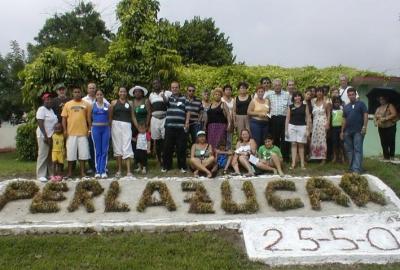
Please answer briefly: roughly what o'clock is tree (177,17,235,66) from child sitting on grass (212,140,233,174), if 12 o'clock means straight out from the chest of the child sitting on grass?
The tree is roughly at 6 o'clock from the child sitting on grass.

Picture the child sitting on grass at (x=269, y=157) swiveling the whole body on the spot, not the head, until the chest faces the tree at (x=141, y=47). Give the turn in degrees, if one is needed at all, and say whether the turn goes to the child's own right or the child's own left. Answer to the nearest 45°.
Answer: approximately 135° to the child's own right

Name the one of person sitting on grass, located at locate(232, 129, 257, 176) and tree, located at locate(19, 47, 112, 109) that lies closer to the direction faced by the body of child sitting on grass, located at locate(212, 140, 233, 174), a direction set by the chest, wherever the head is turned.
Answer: the person sitting on grass

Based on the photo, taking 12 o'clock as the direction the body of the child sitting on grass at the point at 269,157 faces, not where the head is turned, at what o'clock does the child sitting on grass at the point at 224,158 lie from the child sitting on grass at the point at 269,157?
the child sitting on grass at the point at 224,158 is roughly at 3 o'clock from the child sitting on grass at the point at 269,157.

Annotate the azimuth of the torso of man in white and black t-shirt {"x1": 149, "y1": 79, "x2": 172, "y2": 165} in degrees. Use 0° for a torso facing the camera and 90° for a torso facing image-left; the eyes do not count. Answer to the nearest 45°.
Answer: approximately 0°

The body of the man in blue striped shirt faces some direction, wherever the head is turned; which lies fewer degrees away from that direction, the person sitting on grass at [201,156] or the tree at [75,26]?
the person sitting on grass

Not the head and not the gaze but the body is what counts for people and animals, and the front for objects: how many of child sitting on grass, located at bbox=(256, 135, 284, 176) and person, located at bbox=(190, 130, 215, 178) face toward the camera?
2

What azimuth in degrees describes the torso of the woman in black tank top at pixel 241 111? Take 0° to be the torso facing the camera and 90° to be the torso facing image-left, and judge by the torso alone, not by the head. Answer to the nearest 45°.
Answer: approximately 0°
